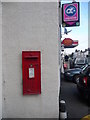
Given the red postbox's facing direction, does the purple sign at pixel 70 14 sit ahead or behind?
behind

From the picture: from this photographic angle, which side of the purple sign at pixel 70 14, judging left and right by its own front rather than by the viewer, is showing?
front

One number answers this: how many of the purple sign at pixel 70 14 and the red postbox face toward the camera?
2

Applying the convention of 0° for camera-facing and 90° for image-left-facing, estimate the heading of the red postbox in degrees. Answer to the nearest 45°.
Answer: approximately 0°

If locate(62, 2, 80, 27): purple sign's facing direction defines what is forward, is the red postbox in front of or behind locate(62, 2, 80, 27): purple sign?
in front
